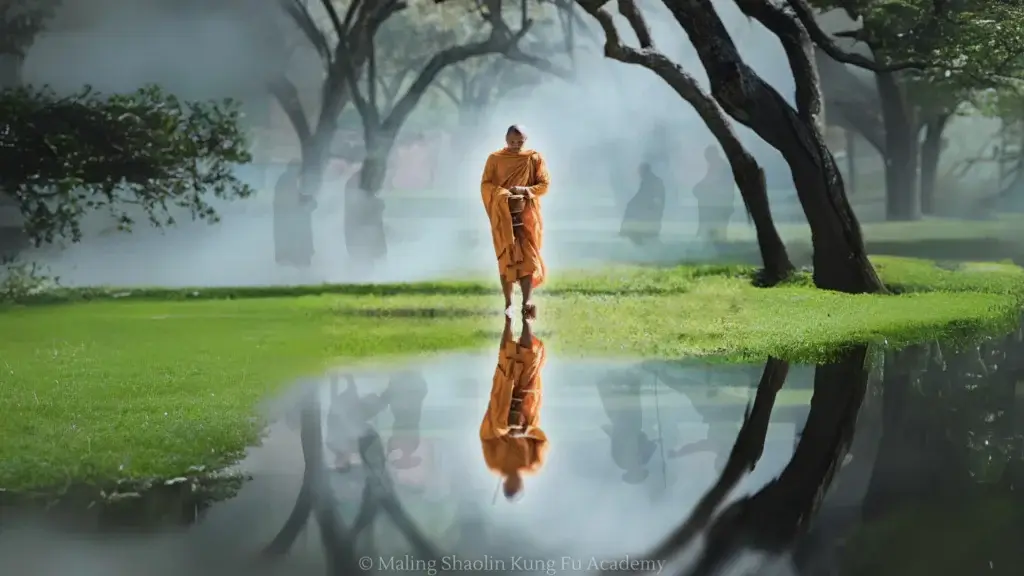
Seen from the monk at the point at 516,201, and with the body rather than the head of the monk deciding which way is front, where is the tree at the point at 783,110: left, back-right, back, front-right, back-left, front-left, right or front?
back-left

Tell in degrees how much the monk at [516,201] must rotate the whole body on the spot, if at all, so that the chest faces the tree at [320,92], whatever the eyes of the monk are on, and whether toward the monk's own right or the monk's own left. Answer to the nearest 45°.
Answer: approximately 135° to the monk's own right

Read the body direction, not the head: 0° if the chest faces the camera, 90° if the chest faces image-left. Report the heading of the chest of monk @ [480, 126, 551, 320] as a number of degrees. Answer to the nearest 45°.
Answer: approximately 0°

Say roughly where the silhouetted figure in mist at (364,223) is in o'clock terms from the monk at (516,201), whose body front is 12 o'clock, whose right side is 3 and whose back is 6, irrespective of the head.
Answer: The silhouetted figure in mist is roughly at 5 o'clock from the monk.

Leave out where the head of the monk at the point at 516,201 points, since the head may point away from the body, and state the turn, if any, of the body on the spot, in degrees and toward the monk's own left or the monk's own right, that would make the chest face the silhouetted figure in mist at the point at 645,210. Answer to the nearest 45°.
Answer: approximately 135° to the monk's own left

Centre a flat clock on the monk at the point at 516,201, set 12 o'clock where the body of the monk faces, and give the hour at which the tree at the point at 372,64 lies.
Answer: The tree is roughly at 5 o'clock from the monk.

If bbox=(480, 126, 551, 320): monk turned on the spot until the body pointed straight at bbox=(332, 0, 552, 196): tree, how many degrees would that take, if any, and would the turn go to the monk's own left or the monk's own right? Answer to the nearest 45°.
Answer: approximately 135° to the monk's own right

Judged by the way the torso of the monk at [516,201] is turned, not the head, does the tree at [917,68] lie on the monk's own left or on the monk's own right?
on the monk's own left

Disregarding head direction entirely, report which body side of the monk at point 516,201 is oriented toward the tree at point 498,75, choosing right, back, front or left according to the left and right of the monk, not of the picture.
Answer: back

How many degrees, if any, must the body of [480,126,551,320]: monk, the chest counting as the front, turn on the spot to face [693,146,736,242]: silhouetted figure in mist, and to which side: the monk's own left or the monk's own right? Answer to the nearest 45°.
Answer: approximately 135° to the monk's own left
